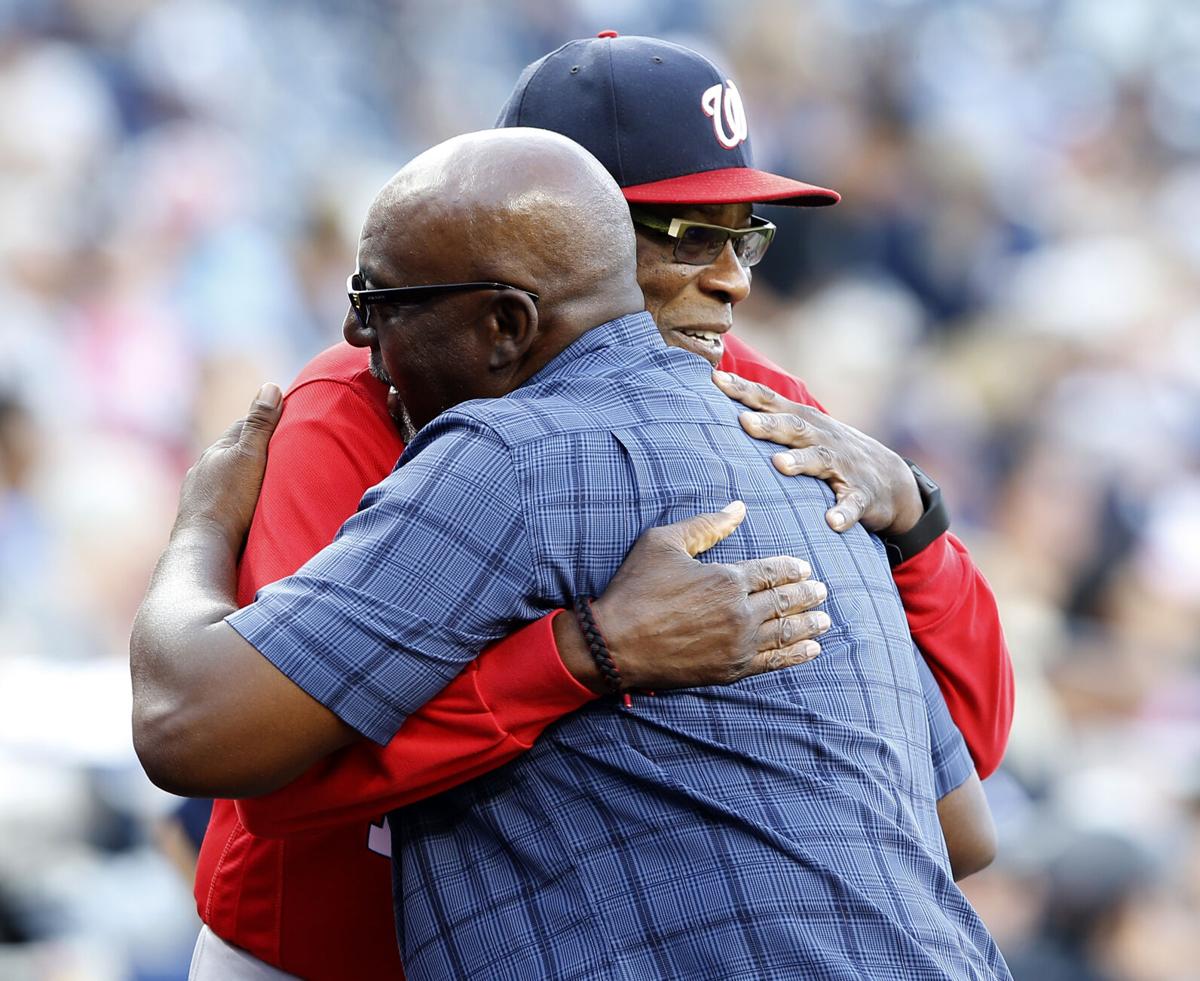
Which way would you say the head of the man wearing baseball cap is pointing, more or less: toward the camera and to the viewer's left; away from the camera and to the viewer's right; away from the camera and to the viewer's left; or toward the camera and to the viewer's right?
toward the camera and to the viewer's right

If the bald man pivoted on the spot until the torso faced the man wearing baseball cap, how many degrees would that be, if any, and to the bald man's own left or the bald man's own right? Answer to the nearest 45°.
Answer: approximately 45° to the bald man's own right

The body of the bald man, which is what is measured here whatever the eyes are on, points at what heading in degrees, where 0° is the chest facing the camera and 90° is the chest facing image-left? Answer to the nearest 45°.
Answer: approximately 135°

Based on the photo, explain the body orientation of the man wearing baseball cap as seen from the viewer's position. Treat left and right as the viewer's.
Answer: facing the viewer and to the right of the viewer

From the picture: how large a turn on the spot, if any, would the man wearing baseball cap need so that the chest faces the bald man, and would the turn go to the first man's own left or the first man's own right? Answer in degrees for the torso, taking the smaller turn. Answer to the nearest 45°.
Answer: approximately 45° to the first man's own right

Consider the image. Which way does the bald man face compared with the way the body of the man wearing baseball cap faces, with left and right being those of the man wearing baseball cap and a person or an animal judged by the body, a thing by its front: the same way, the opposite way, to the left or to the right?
the opposite way

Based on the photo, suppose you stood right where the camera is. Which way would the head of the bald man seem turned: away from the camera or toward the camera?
away from the camera
